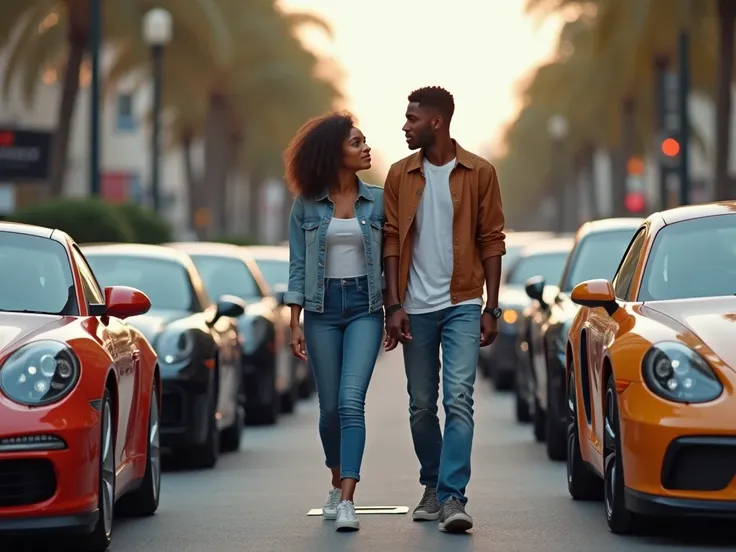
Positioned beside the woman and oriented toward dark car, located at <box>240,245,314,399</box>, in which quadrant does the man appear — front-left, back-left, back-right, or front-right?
back-right

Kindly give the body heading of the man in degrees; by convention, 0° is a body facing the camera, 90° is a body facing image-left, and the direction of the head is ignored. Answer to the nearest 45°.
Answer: approximately 0°

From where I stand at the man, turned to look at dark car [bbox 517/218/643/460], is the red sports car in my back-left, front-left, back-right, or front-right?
back-left

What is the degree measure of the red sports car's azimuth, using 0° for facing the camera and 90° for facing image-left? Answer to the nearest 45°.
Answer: approximately 45°

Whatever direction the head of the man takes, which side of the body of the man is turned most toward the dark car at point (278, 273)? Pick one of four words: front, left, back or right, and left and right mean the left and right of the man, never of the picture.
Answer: back

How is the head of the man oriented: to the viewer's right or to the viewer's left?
to the viewer's left

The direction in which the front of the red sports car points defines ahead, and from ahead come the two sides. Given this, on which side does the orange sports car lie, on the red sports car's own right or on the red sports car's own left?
on the red sports car's own left
